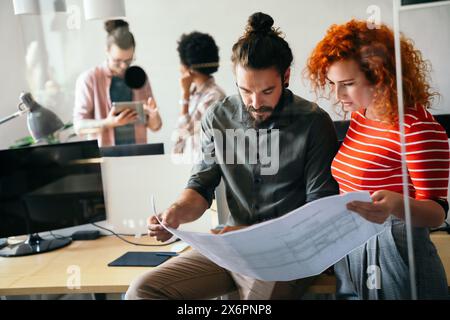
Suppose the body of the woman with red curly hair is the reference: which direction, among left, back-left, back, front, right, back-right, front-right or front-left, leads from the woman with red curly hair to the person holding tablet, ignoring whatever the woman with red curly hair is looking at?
front-right

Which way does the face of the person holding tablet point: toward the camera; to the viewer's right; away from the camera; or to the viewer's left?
toward the camera

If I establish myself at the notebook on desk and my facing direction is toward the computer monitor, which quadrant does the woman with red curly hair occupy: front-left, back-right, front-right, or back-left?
back-right

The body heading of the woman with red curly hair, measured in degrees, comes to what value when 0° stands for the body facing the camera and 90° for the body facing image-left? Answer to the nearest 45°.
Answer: approximately 45°

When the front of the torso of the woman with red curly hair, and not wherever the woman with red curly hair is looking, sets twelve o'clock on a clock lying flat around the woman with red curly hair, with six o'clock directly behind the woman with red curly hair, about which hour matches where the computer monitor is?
The computer monitor is roughly at 2 o'clock from the woman with red curly hair.

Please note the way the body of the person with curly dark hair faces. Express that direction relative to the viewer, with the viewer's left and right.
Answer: facing to the left of the viewer

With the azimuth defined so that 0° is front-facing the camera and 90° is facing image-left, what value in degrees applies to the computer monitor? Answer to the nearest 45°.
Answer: approximately 315°
